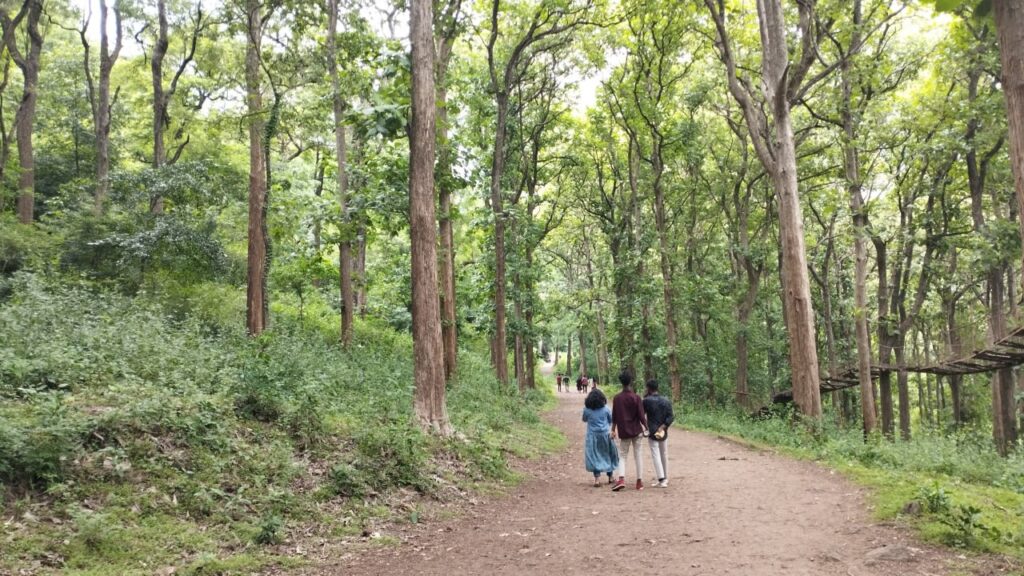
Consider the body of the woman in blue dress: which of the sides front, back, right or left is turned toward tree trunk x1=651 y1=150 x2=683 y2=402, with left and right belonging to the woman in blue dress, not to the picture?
front

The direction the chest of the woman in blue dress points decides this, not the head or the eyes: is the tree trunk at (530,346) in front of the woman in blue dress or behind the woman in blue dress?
in front

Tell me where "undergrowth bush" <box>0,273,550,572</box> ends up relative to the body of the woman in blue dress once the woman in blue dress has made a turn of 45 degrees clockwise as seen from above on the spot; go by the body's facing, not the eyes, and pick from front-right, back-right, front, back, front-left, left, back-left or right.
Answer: back

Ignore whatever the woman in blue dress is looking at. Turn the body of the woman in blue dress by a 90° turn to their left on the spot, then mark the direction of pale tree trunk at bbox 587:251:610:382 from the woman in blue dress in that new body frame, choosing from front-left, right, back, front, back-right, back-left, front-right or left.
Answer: right

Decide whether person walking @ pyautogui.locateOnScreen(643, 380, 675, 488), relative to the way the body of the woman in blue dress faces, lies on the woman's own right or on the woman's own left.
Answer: on the woman's own right

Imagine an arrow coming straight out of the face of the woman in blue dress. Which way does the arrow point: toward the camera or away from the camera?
away from the camera

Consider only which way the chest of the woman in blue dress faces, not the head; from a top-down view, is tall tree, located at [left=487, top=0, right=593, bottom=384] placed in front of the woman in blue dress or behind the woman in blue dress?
in front

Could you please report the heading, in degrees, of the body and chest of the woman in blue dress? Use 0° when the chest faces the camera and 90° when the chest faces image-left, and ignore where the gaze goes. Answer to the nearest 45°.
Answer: approximately 180°

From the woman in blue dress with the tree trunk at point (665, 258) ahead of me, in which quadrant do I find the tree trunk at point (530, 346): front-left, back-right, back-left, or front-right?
front-left
